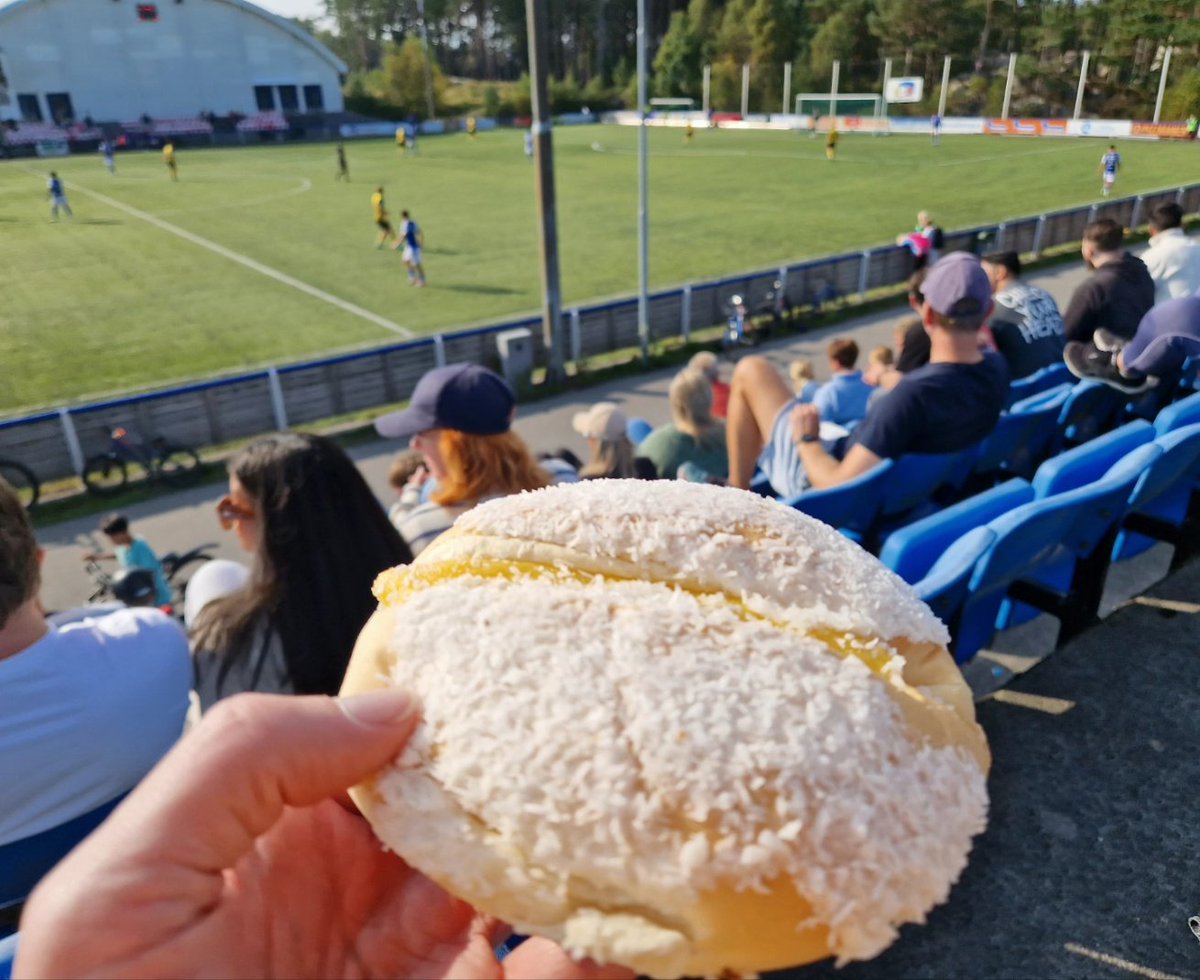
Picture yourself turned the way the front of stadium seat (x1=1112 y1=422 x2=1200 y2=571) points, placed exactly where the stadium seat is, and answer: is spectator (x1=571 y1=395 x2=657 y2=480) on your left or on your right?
on your left

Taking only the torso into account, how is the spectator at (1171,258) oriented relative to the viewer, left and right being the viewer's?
facing away from the viewer and to the left of the viewer

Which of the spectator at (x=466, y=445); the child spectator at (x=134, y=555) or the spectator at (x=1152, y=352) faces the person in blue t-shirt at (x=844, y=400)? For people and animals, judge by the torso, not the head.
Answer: the spectator at (x=1152, y=352)

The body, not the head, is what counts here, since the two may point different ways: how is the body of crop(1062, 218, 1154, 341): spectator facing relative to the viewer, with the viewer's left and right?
facing away from the viewer and to the left of the viewer

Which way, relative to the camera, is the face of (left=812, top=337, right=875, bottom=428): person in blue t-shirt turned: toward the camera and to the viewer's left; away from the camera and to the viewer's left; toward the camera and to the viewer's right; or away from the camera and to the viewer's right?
away from the camera and to the viewer's left

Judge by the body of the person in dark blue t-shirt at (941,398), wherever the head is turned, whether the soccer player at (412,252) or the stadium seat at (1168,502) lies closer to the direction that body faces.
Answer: the soccer player

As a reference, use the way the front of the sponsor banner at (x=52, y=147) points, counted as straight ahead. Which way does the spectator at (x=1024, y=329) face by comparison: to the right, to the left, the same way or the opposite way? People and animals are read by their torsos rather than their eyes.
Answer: the opposite way

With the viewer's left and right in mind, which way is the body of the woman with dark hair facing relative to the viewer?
facing away from the viewer and to the left of the viewer

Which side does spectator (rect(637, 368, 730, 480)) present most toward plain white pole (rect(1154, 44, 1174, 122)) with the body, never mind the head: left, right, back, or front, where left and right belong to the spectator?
right

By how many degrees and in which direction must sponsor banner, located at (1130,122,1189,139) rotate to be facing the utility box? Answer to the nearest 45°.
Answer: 0° — it already faces it

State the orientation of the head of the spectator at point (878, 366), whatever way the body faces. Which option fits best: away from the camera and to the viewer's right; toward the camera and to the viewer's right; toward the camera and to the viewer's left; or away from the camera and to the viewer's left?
away from the camera and to the viewer's left

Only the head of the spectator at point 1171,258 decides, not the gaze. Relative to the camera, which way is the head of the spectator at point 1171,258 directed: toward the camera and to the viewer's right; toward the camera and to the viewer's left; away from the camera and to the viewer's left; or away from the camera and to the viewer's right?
away from the camera and to the viewer's left

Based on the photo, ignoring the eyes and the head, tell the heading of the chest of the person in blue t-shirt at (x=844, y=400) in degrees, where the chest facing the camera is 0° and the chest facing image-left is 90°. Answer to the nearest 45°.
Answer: approximately 135°

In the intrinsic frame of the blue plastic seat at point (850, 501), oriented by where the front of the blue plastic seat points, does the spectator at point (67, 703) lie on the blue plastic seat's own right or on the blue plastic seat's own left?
on the blue plastic seat's own left
